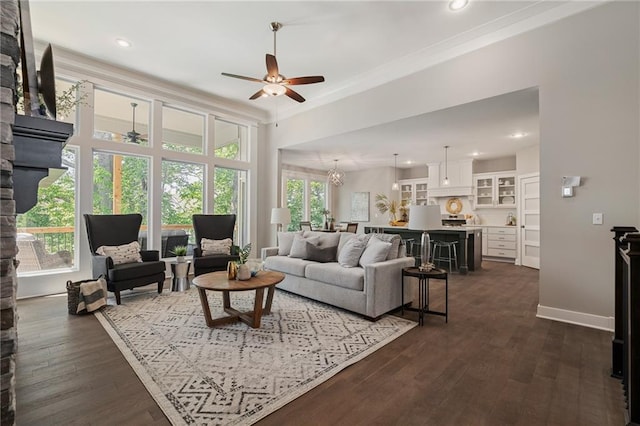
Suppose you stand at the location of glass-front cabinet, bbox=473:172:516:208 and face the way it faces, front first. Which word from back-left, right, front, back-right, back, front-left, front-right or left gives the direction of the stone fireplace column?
front

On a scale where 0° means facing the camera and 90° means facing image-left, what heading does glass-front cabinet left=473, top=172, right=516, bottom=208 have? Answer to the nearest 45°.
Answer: approximately 0°

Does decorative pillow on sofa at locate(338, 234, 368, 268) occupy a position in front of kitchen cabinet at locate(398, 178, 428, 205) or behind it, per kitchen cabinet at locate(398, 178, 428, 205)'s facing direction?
in front

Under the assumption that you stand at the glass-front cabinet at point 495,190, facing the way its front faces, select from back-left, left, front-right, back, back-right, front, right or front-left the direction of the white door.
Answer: front-left

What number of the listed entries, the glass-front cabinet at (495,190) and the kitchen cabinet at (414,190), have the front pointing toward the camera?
2

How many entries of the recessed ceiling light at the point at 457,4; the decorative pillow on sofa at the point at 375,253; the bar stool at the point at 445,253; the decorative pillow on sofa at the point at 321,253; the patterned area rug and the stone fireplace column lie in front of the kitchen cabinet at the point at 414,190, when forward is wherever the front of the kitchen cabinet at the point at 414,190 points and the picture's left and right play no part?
6

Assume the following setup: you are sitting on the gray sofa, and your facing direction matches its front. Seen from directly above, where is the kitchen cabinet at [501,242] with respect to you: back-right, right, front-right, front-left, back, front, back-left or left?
back

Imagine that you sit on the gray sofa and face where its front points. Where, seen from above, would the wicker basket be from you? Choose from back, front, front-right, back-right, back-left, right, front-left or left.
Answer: front-right

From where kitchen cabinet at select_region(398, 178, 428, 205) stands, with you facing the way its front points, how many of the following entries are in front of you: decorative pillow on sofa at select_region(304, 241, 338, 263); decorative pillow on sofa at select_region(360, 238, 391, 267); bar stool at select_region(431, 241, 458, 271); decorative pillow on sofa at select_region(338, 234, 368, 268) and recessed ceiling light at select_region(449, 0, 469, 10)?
5

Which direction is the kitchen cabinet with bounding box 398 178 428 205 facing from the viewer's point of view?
toward the camera

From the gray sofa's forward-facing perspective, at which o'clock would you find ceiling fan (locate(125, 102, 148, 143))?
The ceiling fan is roughly at 2 o'clock from the gray sofa.

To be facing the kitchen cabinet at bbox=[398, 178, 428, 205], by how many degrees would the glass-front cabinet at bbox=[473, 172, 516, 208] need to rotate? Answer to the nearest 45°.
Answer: approximately 90° to its right
